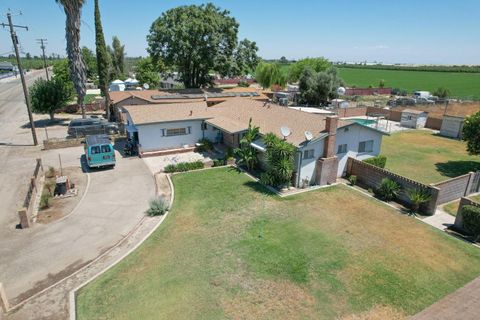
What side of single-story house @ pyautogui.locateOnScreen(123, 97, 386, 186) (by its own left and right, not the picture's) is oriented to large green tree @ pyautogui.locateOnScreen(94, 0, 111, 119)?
right

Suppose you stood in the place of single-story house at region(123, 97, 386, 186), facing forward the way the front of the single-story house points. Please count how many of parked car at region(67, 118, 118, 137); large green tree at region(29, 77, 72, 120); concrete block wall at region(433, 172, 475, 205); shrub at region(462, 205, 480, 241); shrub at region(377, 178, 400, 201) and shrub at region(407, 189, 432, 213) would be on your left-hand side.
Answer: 4

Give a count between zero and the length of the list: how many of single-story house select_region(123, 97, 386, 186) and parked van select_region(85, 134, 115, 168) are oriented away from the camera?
1

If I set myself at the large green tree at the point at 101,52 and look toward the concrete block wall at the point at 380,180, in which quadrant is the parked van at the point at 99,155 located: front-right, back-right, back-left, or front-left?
front-right

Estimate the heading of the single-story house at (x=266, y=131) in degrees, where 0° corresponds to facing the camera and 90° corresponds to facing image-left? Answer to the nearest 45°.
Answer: approximately 45°

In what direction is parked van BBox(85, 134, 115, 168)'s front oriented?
away from the camera

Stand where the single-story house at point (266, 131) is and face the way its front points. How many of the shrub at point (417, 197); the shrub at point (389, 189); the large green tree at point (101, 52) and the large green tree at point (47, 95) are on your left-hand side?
2

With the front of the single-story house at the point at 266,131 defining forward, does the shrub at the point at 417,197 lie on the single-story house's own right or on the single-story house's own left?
on the single-story house's own left

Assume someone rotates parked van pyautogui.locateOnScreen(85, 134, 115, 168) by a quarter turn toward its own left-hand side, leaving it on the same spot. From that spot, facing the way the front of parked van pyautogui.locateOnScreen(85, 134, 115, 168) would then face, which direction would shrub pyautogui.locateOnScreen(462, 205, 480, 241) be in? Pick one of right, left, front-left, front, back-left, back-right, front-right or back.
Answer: back-left

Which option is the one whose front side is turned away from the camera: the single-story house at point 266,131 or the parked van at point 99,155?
the parked van

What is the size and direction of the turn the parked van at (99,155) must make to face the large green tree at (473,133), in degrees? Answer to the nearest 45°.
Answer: approximately 135° to its right

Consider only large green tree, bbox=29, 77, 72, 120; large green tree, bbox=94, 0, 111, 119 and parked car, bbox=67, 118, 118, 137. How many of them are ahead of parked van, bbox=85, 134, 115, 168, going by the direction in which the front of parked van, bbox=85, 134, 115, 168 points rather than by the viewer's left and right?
3

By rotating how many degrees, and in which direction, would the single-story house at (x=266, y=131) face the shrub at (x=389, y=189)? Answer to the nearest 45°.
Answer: approximately 90° to its left

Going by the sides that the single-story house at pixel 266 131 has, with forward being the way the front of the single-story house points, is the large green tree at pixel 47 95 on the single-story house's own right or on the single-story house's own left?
on the single-story house's own right
